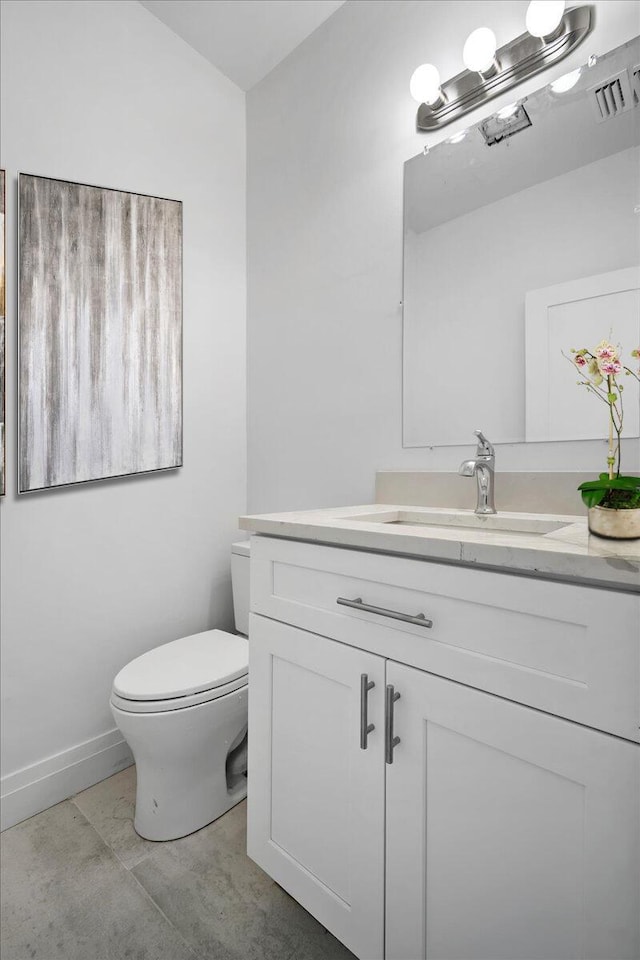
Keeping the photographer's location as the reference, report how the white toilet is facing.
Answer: facing the viewer and to the left of the viewer

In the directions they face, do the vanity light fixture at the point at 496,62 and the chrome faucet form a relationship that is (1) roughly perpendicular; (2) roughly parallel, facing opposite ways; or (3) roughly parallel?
roughly parallel

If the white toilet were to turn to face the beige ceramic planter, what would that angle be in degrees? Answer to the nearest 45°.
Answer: approximately 90° to its left

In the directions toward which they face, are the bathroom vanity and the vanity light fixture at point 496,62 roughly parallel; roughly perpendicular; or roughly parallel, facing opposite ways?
roughly parallel

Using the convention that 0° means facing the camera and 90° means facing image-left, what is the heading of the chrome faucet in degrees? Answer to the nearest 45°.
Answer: approximately 45°

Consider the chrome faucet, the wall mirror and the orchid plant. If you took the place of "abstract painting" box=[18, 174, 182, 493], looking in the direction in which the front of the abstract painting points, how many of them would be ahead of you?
3

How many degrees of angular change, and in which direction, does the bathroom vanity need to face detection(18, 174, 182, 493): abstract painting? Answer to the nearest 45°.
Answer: approximately 90° to its right

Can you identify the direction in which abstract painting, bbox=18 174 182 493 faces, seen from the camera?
facing the viewer and to the right of the viewer

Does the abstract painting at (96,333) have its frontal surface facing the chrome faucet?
yes

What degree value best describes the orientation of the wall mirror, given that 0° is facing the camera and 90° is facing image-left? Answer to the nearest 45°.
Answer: approximately 45°

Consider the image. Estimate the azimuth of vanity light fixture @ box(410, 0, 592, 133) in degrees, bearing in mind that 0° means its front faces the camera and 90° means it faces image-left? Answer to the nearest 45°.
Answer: approximately 45°

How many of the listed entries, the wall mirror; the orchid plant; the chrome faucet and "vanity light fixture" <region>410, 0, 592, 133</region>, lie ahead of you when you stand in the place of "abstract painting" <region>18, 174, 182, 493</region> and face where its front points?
4

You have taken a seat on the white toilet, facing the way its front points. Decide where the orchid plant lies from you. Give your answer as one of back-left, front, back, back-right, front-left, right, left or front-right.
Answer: left

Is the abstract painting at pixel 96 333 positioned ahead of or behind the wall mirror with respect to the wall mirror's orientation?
ahead
